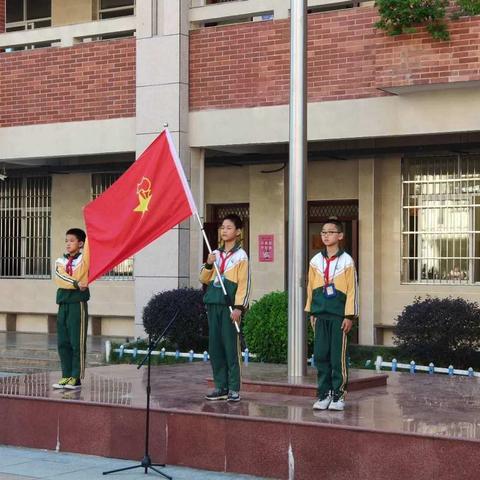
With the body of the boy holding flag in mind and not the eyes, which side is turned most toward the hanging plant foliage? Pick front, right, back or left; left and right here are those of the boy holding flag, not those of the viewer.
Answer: back

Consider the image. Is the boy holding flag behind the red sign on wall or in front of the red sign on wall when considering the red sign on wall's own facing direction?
in front

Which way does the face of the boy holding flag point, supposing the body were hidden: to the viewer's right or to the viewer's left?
to the viewer's left

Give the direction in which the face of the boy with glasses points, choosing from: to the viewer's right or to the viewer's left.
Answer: to the viewer's left

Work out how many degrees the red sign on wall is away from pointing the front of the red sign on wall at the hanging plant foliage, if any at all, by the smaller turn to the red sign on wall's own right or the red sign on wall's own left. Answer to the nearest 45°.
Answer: approximately 45° to the red sign on wall's own left

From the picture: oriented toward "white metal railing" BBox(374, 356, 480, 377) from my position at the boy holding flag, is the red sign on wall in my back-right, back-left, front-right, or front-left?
front-left

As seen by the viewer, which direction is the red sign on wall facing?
toward the camera

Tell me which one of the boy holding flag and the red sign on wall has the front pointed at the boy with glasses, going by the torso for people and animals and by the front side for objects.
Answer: the red sign on wall

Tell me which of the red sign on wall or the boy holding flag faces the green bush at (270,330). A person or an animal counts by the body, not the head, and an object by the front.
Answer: the red sign on wall

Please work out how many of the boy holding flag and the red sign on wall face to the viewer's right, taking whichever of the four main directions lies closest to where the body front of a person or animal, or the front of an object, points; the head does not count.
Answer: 0

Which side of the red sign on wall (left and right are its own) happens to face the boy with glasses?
front

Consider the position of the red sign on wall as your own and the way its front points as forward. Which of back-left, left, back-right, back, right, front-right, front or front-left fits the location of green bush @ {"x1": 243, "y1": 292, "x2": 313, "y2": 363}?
front

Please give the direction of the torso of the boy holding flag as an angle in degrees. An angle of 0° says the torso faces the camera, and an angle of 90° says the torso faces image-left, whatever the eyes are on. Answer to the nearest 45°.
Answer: approximately 45°
